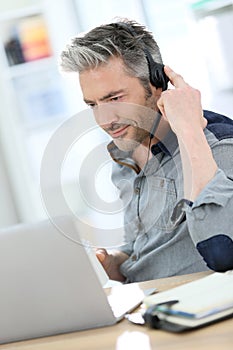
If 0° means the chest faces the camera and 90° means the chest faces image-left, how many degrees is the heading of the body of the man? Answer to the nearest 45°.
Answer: approximately 45°

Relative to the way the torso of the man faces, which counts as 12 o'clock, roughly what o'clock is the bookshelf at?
The bookshelf is roughly at 4 o'clock from the man.

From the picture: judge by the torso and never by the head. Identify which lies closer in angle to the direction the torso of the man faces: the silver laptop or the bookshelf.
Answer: the silver laptop

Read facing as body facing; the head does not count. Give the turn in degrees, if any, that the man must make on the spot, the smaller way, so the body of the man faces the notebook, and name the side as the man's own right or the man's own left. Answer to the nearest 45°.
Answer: approximately 45° to the man's own left

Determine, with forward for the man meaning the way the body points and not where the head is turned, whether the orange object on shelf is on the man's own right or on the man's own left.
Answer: on the man's own right
